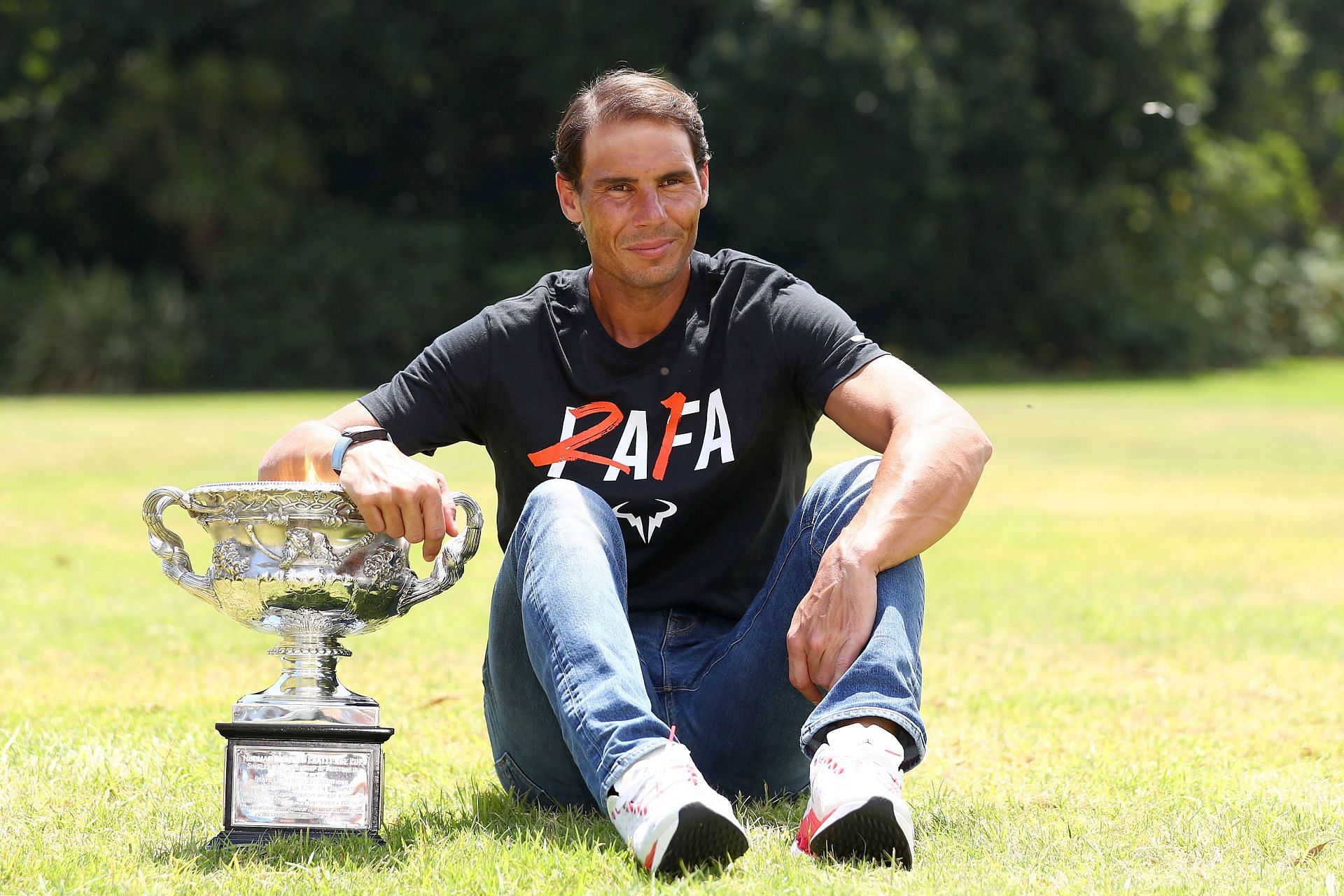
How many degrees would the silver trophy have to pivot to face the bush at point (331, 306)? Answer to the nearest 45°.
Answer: approximately 180°

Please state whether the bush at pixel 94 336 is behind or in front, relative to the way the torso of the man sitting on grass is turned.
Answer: behind

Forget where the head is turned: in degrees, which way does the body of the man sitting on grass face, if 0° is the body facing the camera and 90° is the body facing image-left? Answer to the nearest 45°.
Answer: approximately 0°

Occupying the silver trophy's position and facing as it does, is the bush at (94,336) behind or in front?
behind

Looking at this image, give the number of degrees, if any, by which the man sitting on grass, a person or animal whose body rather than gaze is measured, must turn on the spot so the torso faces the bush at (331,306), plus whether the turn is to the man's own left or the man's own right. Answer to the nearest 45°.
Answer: approximately 180°

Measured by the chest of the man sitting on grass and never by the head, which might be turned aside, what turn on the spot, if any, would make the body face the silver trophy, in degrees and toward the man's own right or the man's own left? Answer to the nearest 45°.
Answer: approximately 45° to the man's own right

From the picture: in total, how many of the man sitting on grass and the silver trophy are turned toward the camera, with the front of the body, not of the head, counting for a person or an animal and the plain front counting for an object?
2

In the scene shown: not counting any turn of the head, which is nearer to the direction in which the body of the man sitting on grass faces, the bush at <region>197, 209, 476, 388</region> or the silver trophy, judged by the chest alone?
the silver trophy
